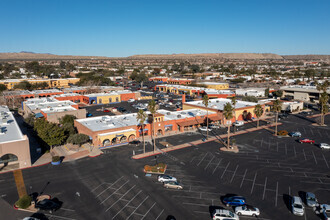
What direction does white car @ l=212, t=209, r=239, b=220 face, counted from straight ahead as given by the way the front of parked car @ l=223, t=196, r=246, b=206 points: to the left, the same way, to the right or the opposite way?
the opposite way

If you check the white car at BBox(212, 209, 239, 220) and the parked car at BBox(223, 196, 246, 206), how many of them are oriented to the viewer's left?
1

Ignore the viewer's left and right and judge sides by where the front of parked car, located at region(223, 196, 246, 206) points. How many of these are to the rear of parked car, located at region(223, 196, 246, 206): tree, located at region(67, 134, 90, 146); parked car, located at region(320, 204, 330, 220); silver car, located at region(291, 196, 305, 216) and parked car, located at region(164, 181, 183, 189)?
2

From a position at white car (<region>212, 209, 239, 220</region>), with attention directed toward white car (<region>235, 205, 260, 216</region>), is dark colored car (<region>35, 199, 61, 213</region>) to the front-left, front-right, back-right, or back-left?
back-left
